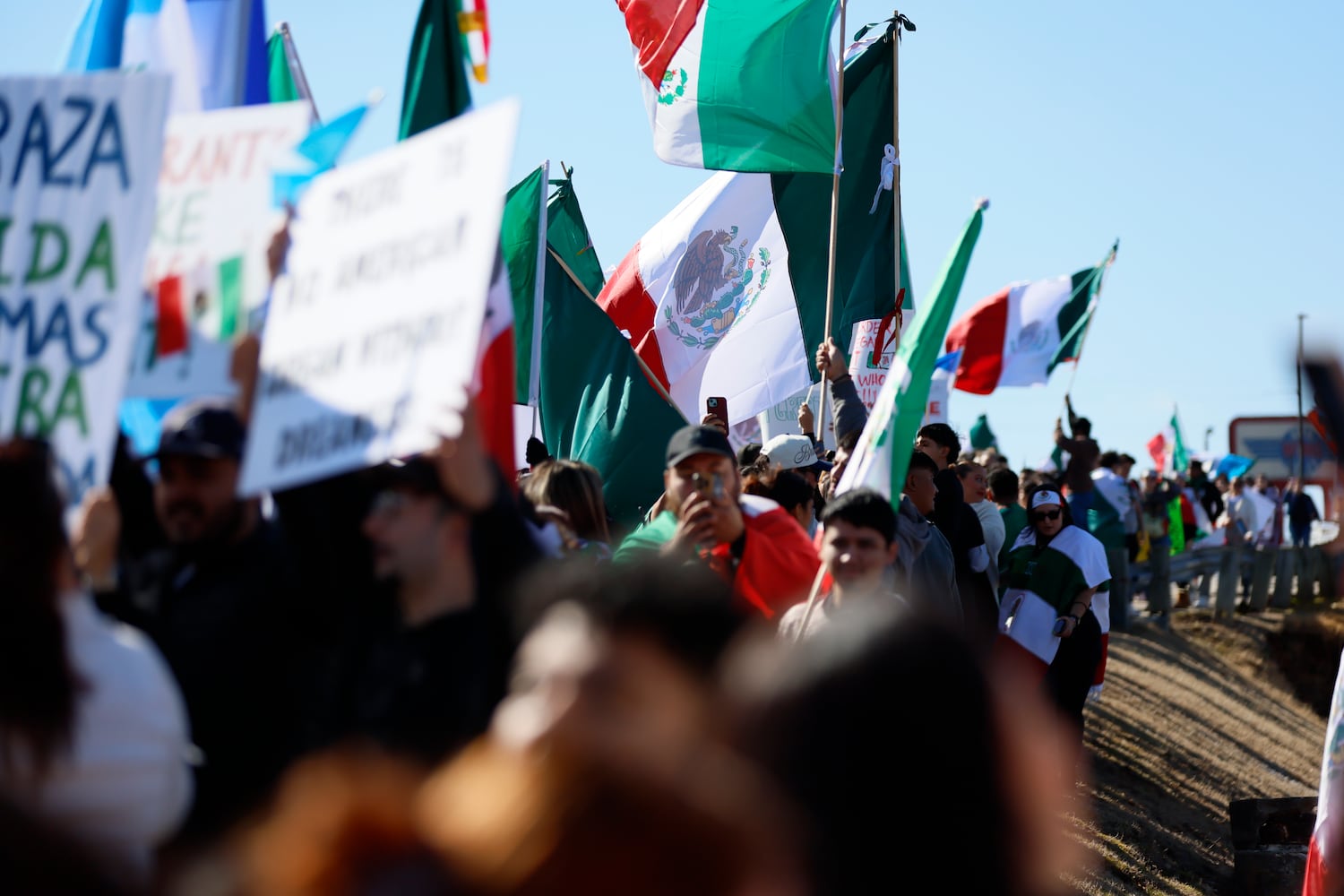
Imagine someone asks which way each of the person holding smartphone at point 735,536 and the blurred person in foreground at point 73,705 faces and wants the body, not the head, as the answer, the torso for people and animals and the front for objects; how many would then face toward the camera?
1

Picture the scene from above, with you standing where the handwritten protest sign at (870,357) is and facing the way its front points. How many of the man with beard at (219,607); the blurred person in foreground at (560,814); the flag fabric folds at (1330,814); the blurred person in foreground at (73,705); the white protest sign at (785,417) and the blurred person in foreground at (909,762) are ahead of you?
5

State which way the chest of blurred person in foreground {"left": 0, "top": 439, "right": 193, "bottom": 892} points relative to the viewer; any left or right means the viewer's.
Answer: facing away from the viewer

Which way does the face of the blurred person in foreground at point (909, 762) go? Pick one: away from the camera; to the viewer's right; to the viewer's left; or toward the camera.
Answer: away from the camera

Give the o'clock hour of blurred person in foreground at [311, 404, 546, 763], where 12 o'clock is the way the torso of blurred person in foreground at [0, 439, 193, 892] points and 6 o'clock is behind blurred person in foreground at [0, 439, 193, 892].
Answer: blurred person in foreground at [311, 404, 546, 763] is roughly at 2 o'clock from blurred person in foreground at [0, 439, 193, 892].

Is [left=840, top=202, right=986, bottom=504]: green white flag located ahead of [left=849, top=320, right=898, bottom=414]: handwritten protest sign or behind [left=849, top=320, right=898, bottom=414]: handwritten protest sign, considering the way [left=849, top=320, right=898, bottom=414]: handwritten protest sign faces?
ahead

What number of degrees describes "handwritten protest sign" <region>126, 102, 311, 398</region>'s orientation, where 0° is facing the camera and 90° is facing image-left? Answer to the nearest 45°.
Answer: approximately 0°

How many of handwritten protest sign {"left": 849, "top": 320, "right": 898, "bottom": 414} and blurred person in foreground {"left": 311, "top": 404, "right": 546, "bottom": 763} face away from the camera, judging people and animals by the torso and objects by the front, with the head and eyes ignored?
0

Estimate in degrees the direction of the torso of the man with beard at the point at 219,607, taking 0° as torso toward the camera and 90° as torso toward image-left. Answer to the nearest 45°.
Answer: approximately 45°
